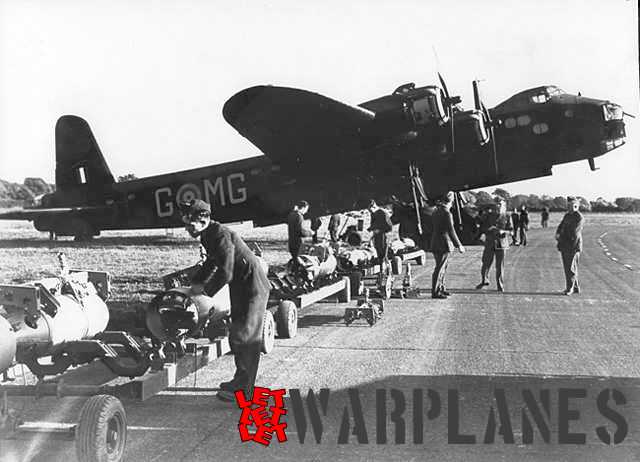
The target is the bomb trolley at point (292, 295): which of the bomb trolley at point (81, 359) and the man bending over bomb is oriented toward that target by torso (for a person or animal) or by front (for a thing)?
the bomb trolley at point (81, 359)

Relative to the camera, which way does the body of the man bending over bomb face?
to the viewer's left

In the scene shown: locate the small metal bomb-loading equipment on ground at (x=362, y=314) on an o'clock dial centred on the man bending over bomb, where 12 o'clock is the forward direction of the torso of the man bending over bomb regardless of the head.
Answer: The small metal bomb-loading equipment on ground is roughly at 4 o'clock from the man bending over bomb.

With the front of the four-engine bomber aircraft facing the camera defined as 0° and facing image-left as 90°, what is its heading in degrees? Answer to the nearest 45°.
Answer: approximately 315°

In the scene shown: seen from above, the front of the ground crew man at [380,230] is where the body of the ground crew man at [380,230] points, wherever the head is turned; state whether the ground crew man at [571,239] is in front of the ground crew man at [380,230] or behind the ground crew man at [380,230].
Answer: behind

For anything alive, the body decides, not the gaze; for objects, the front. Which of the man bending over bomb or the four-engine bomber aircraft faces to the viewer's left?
the man bending over bomb

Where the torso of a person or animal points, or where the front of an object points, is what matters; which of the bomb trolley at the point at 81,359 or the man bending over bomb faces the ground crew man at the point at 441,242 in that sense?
the bomb trolley

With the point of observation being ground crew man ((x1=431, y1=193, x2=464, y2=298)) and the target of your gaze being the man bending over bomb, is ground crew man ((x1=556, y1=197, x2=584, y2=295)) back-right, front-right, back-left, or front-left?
back-left

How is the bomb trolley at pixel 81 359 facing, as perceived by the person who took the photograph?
facing away from the viewer and to the right of the viewer
